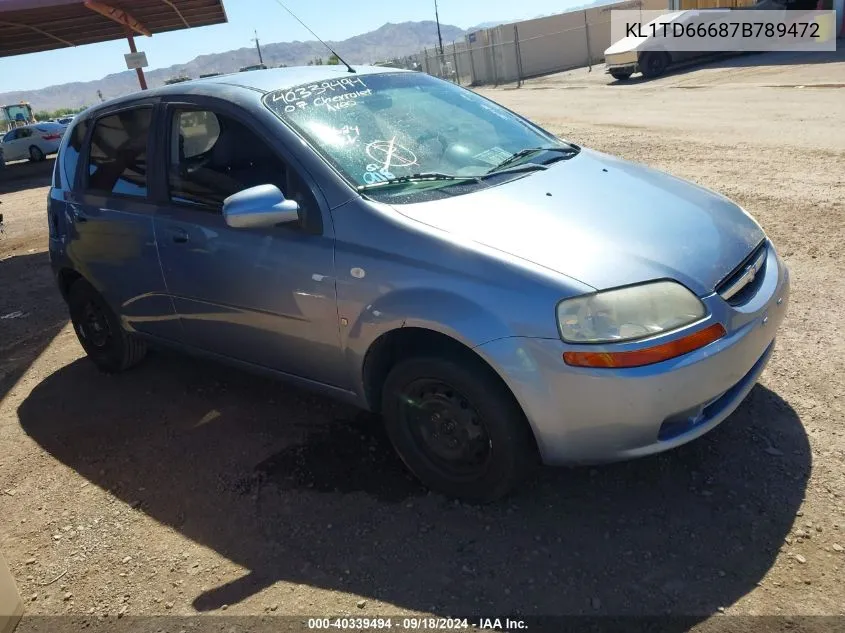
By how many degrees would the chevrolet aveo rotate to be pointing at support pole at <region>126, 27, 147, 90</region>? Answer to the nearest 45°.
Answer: approximately 135° to its left

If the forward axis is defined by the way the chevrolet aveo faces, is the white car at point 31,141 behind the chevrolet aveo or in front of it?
behind

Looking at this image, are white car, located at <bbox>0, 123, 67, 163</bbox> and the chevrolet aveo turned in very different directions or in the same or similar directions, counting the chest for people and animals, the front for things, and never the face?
very different directions

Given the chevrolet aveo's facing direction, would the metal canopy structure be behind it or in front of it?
behind

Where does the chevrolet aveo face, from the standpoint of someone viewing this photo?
facing the viewer and to the right of the viewer

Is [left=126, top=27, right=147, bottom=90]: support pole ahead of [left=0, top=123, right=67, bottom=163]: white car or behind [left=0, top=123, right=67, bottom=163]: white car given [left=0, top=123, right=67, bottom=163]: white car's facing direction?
behind

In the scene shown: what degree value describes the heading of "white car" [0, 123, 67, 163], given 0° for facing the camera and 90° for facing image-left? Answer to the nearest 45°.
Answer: approximately 135°

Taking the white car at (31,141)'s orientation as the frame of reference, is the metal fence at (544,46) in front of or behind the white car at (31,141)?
behind
